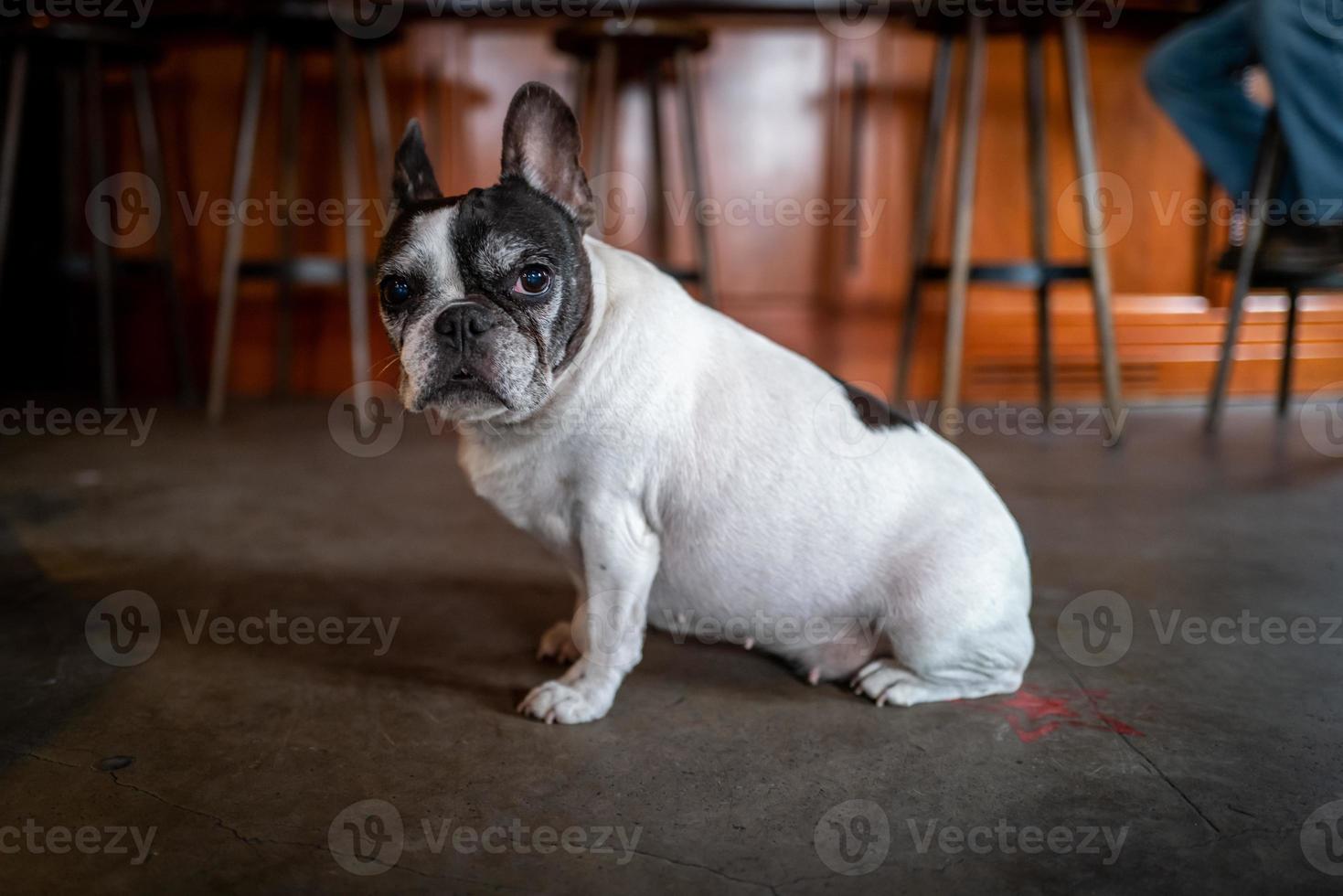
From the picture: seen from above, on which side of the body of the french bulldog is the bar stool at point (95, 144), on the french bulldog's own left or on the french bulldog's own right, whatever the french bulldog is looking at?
on the french bulldog's own right

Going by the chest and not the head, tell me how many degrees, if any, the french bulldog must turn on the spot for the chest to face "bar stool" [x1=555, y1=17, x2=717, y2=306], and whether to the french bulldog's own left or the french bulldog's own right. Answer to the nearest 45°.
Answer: approximately 90° to the french bulldog's own right

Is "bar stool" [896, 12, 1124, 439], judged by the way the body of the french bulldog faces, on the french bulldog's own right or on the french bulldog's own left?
on the french bulldog's own right

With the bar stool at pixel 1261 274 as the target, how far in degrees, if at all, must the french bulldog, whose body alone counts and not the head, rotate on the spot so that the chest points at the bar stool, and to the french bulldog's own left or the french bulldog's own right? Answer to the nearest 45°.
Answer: approximately 135° to the french bulldog's own right

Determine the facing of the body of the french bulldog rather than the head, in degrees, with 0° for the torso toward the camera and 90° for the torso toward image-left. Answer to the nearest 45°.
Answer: approximately 90°

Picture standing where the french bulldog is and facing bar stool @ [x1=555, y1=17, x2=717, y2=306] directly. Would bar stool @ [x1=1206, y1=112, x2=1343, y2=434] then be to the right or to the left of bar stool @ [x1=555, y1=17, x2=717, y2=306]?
right

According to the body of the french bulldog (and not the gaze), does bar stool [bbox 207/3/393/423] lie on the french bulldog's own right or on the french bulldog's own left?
on the french bulldog's own right
